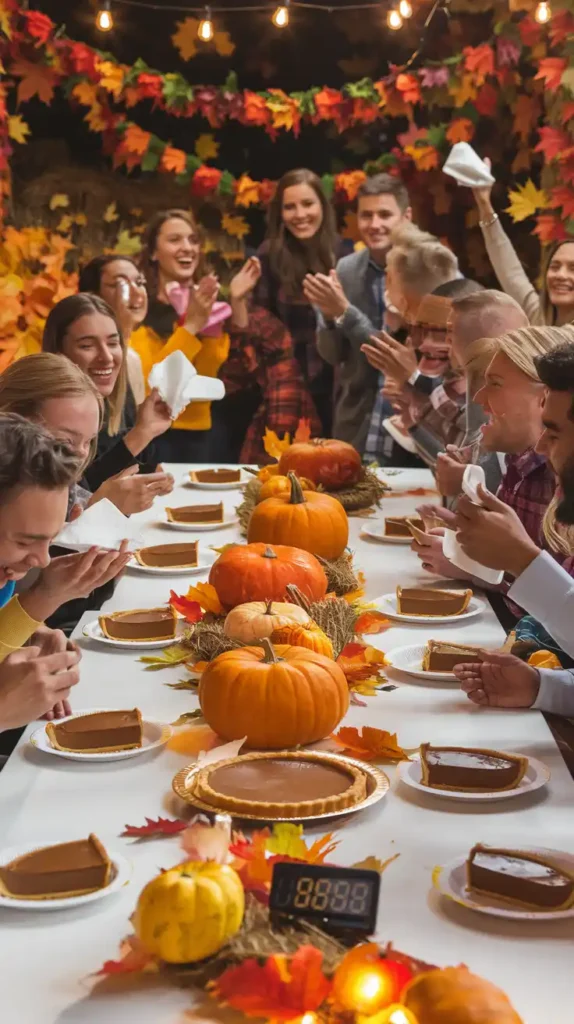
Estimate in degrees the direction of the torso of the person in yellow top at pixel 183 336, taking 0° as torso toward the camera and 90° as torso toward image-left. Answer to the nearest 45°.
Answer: approximately 315°

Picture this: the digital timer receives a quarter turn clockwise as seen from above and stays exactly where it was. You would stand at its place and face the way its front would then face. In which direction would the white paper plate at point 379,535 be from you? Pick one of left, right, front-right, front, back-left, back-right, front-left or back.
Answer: right

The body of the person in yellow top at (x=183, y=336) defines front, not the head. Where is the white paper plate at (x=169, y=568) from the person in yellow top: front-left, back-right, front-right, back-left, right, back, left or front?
front-right

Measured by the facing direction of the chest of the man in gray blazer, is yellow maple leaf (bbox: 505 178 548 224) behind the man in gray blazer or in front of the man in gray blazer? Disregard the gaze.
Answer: behind

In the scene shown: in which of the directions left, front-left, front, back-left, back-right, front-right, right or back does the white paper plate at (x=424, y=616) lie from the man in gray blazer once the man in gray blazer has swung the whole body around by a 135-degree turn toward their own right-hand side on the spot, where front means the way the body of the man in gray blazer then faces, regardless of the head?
back

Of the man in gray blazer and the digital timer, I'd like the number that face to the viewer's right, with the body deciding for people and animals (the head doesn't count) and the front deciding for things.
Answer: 0

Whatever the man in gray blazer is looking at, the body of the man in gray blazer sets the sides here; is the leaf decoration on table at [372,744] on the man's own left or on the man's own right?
on the man's own left

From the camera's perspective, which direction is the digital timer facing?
toward the camera

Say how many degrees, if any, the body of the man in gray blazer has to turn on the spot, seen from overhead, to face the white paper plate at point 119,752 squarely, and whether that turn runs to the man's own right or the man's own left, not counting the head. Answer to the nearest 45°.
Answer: approximately 45° to the man's own left

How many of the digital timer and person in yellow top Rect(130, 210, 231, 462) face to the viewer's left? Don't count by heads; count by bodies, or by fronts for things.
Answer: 0

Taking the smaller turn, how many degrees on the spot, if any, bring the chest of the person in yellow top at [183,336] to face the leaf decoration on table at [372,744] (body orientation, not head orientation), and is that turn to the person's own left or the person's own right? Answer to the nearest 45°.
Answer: approximately 45° to the person's own right

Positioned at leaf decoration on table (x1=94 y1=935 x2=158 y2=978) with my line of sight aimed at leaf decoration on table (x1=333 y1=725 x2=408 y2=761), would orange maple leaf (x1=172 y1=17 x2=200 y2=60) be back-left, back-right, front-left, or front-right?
front-left
